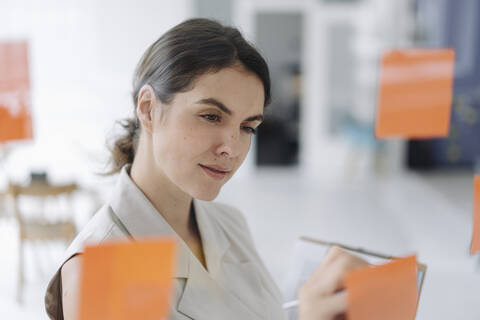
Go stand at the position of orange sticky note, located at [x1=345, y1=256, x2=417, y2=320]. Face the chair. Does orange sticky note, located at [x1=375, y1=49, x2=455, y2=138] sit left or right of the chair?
right

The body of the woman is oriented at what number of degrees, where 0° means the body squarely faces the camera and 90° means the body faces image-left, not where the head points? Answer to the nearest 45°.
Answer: approximately 315°
